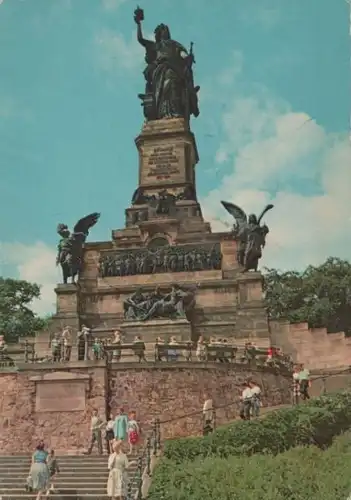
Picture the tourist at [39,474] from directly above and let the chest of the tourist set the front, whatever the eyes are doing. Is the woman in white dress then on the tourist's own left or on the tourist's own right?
on the tourist's own right

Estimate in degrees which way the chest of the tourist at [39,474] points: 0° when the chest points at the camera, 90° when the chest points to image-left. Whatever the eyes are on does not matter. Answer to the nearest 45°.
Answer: approximately 180°

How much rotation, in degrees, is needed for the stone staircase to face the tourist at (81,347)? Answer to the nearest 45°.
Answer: approximately 180°

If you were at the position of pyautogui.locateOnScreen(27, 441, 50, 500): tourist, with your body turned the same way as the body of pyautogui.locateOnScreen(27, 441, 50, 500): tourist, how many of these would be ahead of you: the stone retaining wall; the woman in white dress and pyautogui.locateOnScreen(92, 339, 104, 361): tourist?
2

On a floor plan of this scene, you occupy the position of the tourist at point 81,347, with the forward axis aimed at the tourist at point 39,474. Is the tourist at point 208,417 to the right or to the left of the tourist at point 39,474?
left
